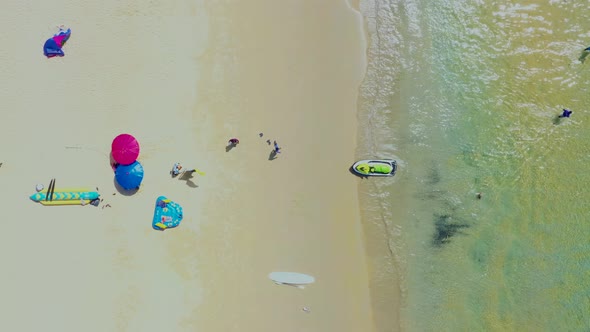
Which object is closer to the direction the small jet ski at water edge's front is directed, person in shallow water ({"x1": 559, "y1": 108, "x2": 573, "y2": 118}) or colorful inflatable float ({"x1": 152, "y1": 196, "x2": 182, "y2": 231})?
the colorful inflatable float

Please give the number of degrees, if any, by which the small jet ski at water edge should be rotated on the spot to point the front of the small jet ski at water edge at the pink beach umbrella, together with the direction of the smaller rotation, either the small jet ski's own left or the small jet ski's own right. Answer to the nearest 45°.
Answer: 0° — it already faces it

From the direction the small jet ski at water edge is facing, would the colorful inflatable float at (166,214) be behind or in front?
in front

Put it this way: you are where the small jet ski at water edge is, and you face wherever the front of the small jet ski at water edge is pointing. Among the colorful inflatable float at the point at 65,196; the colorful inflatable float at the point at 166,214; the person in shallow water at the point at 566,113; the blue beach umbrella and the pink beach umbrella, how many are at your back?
1

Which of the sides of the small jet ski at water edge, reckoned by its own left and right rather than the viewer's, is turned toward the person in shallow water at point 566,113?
back

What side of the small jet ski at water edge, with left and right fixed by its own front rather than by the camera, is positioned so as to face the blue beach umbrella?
front

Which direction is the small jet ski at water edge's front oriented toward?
to the viewer's left

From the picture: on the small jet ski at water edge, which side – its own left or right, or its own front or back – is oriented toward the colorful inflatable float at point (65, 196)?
front
